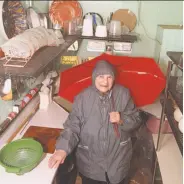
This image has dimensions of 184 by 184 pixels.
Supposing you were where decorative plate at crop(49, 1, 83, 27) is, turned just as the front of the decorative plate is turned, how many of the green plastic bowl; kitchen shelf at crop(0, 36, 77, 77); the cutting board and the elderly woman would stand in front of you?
4

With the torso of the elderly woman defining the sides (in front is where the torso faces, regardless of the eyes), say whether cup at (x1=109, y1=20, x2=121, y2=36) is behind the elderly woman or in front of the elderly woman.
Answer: behind

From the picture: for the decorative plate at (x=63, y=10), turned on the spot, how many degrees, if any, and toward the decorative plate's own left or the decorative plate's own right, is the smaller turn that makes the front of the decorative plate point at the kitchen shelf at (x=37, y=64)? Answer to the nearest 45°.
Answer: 0° — it already faces it

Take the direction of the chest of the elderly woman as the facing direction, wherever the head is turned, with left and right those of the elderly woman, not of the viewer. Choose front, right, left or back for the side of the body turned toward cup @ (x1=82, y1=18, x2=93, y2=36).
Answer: back

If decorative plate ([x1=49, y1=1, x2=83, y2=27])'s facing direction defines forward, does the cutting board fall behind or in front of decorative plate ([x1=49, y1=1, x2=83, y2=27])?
in front

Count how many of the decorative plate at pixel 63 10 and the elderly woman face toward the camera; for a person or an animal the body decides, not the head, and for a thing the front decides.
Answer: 2
